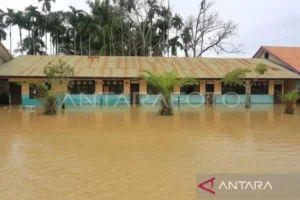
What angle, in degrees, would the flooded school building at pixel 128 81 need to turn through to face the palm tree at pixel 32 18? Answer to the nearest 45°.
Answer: approximately 135° to its right

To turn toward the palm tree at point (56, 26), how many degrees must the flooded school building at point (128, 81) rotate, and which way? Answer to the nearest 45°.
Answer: approximately 135° to its right

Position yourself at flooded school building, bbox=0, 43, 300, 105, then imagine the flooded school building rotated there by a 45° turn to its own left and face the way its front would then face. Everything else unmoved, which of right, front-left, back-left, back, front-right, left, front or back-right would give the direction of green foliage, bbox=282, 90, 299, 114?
front

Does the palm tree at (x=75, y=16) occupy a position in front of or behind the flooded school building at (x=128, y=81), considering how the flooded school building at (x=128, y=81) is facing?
behind

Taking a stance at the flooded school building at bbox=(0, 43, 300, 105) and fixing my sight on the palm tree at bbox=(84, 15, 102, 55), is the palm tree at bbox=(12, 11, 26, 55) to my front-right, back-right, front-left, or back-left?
front-left

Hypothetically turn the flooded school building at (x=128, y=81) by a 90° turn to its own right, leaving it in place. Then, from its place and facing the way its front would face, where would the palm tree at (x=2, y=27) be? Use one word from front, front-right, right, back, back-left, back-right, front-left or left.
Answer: front-right

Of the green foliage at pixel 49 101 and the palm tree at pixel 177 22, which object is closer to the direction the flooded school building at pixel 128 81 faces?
the green foliage

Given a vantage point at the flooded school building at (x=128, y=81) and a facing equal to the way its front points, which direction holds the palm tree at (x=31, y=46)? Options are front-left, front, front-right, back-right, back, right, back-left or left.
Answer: back-right

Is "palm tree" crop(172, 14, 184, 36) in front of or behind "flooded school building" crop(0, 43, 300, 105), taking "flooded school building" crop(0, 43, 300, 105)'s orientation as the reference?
behind

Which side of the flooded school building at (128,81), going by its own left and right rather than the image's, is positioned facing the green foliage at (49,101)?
front

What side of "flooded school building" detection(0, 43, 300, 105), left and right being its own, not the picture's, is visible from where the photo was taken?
front
